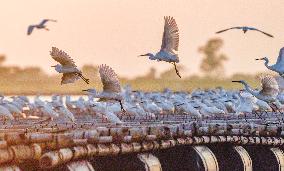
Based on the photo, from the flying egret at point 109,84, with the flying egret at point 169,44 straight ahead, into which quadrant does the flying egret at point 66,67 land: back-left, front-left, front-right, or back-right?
back-left

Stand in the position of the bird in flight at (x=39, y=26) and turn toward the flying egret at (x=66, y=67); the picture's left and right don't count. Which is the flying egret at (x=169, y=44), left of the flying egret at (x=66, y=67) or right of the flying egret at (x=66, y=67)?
left

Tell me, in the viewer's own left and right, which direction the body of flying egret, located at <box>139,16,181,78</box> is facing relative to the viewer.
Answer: facing to the left of the viewer

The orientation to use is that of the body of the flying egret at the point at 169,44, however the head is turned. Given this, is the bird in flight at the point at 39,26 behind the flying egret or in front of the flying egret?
in front

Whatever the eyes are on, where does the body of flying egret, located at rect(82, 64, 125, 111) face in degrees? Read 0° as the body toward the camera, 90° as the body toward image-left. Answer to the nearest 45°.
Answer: approximately 90°
